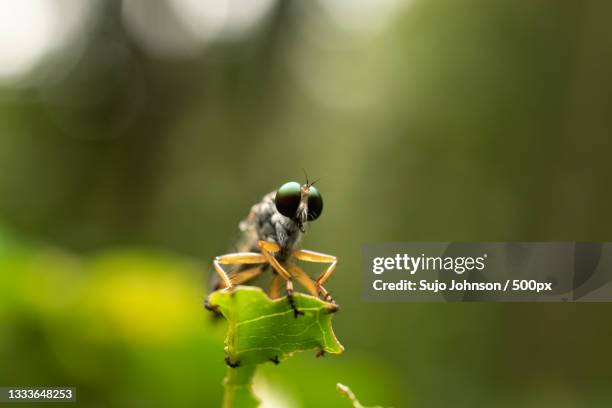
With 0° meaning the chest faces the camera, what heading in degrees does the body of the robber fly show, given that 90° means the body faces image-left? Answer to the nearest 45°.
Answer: approximately 315°
